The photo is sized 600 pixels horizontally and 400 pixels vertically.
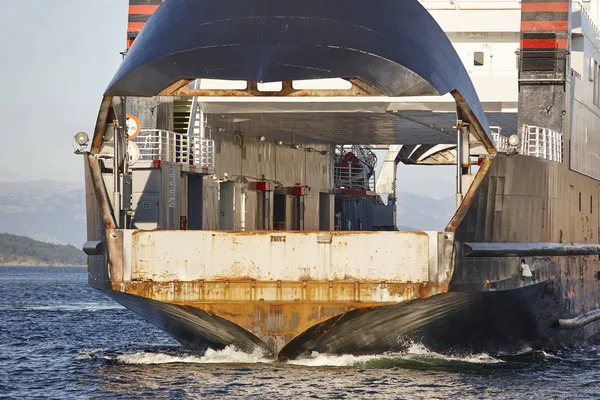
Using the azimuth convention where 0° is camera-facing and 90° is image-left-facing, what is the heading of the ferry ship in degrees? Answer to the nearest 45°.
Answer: approximately 0°
